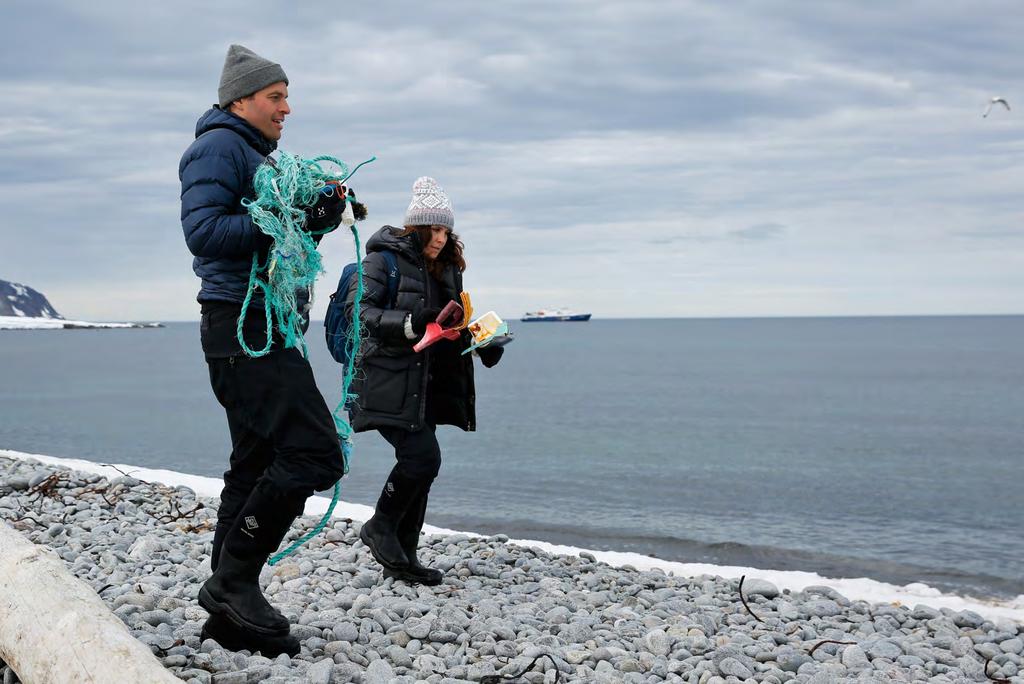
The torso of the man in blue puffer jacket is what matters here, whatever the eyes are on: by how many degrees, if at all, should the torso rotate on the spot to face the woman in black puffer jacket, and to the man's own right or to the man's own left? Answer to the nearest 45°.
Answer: approximately 45° to the man's own left

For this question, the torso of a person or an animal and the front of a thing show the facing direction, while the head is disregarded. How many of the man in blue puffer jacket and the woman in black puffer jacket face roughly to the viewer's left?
0

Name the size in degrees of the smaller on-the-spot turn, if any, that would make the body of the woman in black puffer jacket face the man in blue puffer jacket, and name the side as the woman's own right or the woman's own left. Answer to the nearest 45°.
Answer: approximately 45° to the woman's own right

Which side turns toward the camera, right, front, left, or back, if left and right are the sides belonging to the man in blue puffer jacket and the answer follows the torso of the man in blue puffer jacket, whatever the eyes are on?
right

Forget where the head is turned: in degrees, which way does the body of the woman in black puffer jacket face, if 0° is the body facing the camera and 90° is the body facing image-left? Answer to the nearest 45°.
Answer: approximately 315°
